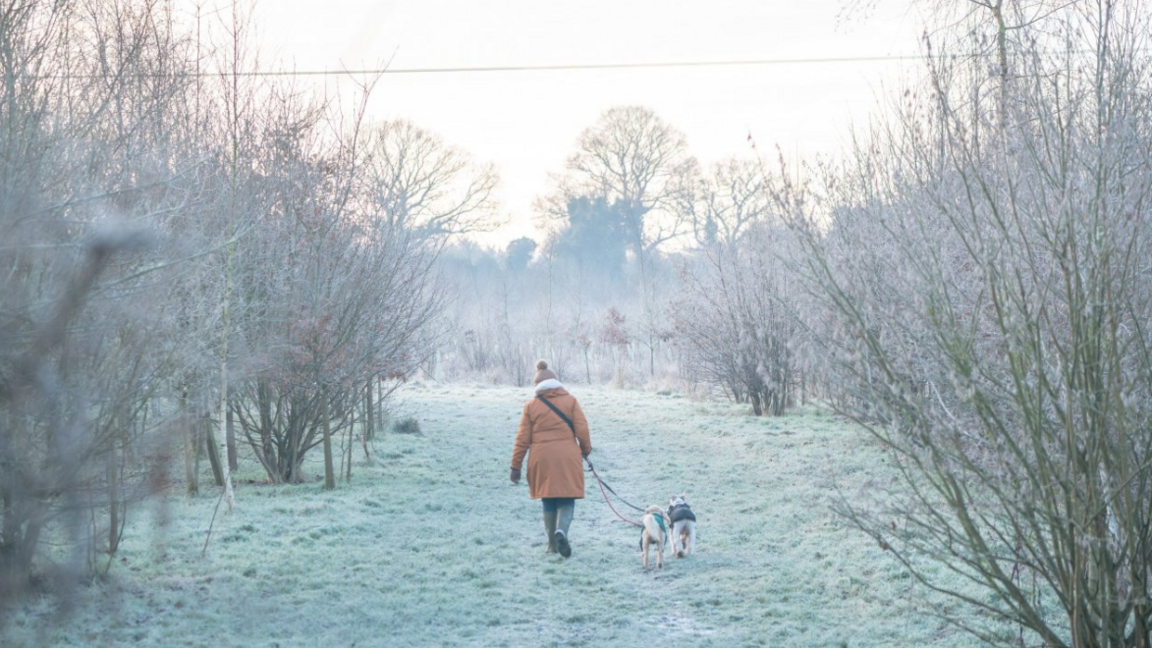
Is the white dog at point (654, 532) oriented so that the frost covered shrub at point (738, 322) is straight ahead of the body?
yes

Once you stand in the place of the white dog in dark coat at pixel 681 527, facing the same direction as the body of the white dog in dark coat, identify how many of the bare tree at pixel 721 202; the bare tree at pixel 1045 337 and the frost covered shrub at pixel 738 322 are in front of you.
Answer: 2

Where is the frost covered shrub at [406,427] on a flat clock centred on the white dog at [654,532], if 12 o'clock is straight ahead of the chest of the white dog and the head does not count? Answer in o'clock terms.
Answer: The frost covered shrub is roughly at 11 o'clock from the white dog.

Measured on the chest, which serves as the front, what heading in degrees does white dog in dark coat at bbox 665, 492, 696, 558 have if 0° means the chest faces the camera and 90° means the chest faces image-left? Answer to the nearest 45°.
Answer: approximately 180°

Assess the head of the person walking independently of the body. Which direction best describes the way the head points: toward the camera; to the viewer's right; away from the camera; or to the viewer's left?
away from the camera

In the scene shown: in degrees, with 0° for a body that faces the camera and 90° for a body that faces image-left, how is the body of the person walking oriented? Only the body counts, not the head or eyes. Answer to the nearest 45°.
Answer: approximately 180°

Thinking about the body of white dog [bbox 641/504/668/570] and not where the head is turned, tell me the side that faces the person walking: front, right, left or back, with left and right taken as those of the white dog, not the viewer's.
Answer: left

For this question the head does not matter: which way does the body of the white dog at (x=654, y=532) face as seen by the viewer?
away from the camera

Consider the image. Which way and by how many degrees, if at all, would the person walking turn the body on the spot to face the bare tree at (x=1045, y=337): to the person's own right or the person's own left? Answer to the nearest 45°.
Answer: approximately 135° to the person's own right

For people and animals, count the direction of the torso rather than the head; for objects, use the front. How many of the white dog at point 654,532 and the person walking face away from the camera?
2

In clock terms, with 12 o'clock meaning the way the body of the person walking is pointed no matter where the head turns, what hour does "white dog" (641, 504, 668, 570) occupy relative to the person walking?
The white dog is roughly at 4 o'clock from the person walking.
